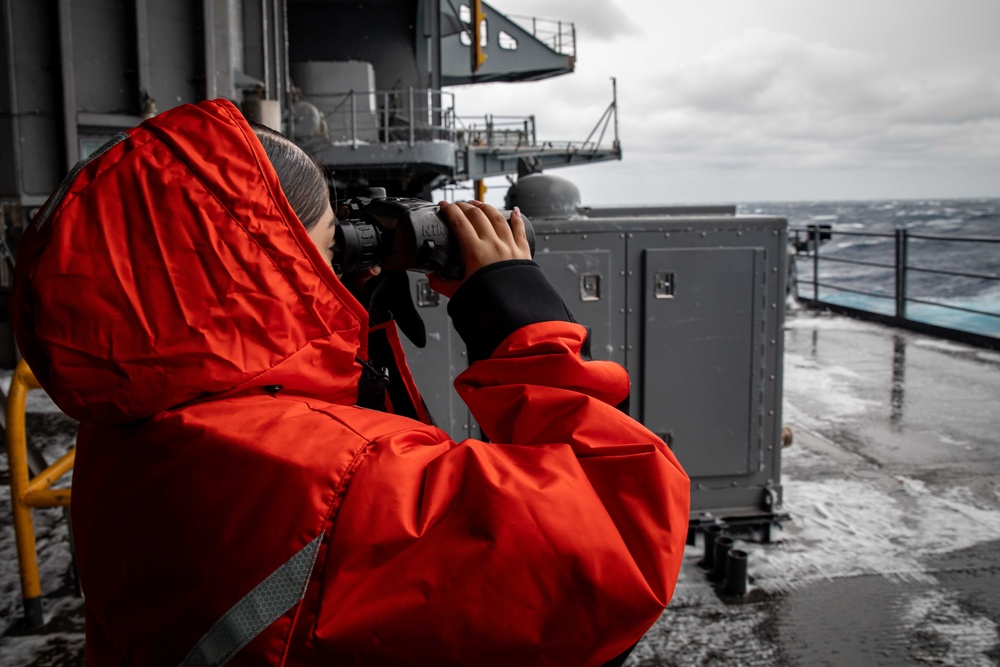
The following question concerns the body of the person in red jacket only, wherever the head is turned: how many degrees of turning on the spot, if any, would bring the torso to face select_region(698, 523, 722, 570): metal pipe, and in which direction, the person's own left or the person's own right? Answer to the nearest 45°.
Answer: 0° — they already face it

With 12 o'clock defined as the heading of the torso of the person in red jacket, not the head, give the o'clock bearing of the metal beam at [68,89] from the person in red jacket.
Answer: The metal beam is roughly at 10 o'clock from the person in red jacket.

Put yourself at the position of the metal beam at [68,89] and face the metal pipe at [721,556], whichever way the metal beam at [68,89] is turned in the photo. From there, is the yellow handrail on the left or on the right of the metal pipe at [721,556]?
right

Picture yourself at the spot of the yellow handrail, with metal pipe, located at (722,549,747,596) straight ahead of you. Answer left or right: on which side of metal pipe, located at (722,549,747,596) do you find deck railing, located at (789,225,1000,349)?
left

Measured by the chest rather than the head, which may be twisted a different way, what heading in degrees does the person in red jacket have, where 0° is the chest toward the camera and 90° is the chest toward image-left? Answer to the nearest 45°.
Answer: approximately 225°

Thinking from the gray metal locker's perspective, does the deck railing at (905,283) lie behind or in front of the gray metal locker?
behind

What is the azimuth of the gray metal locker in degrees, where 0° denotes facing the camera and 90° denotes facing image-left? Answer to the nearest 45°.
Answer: approximately 0°

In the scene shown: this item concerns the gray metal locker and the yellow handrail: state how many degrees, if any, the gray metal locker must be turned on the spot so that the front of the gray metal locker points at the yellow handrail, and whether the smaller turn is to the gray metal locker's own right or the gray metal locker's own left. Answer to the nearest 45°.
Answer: approximately 45° to the gray metal locker's own right

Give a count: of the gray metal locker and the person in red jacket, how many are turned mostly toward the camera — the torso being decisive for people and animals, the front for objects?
1
